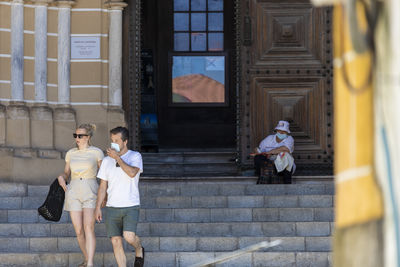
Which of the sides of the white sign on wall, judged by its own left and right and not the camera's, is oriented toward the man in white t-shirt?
front

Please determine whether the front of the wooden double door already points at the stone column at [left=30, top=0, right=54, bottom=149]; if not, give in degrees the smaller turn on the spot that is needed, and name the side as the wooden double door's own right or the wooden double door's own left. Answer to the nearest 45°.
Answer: approximately 90° to the wooden double door's own right

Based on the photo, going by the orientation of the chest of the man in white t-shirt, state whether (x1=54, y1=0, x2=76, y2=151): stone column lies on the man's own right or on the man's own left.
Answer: on the man's own right

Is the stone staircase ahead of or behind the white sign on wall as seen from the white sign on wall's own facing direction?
ahead

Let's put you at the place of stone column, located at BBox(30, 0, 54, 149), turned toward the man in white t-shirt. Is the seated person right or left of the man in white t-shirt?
left

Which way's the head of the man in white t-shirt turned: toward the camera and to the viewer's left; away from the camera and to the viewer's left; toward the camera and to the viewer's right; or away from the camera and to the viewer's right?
toward the camera and to the viewer's left

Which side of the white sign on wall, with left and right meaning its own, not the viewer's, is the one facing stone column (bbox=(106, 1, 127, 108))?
left

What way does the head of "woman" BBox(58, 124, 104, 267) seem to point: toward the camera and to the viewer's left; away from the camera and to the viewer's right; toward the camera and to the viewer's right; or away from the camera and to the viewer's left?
toward the camera and to the viewer's left

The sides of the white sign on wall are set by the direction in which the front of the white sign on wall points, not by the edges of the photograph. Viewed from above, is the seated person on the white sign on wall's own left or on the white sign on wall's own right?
on the white sign on wall's own left

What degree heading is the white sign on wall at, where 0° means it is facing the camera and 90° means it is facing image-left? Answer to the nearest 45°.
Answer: approximately 0°

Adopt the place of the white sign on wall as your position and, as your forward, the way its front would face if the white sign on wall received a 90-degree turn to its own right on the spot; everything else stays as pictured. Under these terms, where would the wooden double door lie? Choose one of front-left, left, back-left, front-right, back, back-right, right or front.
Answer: back
